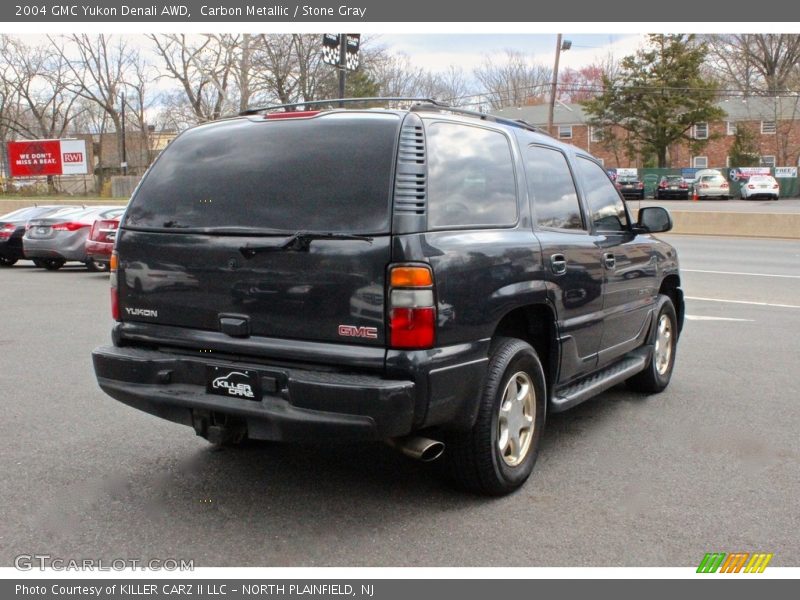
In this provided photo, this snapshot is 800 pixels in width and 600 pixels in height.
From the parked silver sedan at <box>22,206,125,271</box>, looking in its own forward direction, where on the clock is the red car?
The red car is roughly at 4 o'clock from the parked silver sedan.

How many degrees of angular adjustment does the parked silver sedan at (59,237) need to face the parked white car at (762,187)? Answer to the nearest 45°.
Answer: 0° — it already faces it

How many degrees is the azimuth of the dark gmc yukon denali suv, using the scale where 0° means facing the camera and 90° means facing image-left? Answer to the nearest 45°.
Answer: approximately 225°

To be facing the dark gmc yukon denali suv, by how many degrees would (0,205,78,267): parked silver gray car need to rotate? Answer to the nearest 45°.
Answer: approximately 135° to its right

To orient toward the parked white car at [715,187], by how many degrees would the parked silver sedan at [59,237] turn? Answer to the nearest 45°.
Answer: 0° — it already faces it

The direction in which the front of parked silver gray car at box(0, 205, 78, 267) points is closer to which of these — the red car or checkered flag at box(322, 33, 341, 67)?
the checkered flag

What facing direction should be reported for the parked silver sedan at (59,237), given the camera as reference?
facing away from the viewer and to the right of the viewer

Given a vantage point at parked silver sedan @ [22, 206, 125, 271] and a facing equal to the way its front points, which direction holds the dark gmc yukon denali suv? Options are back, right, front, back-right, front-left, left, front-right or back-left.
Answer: back-right
